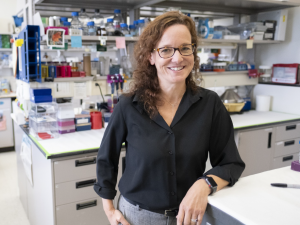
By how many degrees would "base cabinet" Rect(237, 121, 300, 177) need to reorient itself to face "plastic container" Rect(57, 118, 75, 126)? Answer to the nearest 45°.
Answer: approximately 90° to its right

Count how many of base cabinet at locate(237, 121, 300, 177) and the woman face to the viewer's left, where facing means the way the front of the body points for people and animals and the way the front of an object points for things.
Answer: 0

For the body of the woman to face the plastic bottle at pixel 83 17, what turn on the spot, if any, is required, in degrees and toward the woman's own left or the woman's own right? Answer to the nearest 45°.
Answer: approximately 135° to the woman's own right

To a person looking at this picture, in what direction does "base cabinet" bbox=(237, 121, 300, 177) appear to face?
facing the viewer and to the right of the viewer

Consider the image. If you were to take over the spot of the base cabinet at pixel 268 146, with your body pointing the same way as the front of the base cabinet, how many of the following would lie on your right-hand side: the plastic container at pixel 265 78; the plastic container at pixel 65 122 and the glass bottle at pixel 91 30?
2

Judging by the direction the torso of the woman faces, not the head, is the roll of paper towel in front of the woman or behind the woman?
behind

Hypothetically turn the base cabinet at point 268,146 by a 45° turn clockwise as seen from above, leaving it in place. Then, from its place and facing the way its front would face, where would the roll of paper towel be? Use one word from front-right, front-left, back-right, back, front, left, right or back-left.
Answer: back

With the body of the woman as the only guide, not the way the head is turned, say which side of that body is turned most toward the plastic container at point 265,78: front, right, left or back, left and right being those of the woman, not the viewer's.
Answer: back

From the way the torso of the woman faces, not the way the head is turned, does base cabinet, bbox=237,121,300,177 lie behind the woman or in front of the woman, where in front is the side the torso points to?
behind

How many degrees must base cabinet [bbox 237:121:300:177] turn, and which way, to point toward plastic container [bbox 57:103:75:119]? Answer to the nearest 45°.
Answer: approximately 90° to its right

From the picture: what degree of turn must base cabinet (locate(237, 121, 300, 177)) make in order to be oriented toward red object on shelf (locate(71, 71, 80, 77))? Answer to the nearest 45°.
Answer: approximately 90° to its right

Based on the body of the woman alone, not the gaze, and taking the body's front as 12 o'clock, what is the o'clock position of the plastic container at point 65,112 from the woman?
The plastic container is roughly at 5 o'clock from the woman.

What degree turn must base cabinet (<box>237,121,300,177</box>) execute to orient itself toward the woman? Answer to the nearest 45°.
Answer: approximately 45° to its right

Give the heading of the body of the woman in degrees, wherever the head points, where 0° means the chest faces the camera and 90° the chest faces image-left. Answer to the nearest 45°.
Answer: approximately 0°

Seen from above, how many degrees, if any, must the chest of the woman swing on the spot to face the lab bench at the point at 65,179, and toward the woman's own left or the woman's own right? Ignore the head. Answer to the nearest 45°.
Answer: approximately 135° to the woman's own right

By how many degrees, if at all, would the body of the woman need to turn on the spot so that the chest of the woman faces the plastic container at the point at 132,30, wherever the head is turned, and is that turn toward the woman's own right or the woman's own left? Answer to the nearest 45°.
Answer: approximately 180°
